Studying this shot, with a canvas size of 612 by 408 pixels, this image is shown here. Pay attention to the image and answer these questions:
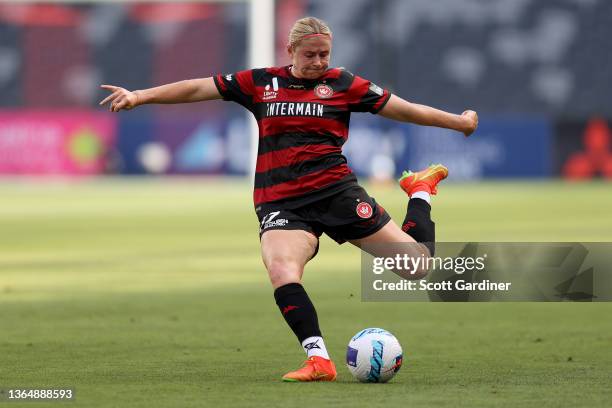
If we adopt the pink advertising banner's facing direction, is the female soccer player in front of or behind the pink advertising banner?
in front

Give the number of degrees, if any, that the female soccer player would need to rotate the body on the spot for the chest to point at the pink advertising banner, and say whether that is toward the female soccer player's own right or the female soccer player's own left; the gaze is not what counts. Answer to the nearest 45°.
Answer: approximately 180°

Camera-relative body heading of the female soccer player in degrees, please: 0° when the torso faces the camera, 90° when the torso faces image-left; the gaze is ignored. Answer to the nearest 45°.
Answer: approximately 0°

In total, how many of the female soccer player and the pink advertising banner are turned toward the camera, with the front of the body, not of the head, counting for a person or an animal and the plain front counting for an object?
2
